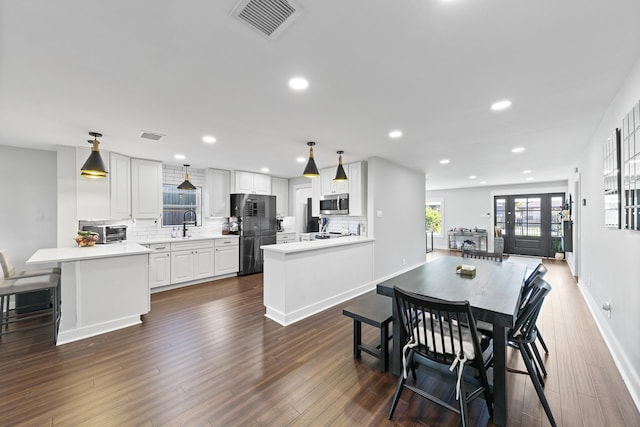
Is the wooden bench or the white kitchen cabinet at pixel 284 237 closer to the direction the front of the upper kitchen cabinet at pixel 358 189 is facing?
the wooden bench

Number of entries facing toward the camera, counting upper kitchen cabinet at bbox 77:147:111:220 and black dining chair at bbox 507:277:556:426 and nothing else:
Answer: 1

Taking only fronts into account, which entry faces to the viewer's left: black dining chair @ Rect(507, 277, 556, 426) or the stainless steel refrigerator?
the black dining chair

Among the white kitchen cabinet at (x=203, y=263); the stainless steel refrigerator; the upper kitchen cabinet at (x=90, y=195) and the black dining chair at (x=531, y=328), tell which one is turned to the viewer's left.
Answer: the black dining chair

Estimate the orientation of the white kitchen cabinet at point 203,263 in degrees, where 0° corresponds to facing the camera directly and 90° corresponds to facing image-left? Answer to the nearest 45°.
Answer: approximately 315°

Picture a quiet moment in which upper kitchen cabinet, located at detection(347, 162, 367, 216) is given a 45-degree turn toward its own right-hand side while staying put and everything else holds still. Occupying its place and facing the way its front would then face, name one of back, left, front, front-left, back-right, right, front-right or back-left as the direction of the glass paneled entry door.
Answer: back-right

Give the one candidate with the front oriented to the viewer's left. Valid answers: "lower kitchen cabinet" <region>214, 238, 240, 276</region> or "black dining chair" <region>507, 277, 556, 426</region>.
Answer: the black dining chair

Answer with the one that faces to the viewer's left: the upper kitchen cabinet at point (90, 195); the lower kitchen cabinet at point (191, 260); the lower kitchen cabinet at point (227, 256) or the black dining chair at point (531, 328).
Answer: the black dining chair
